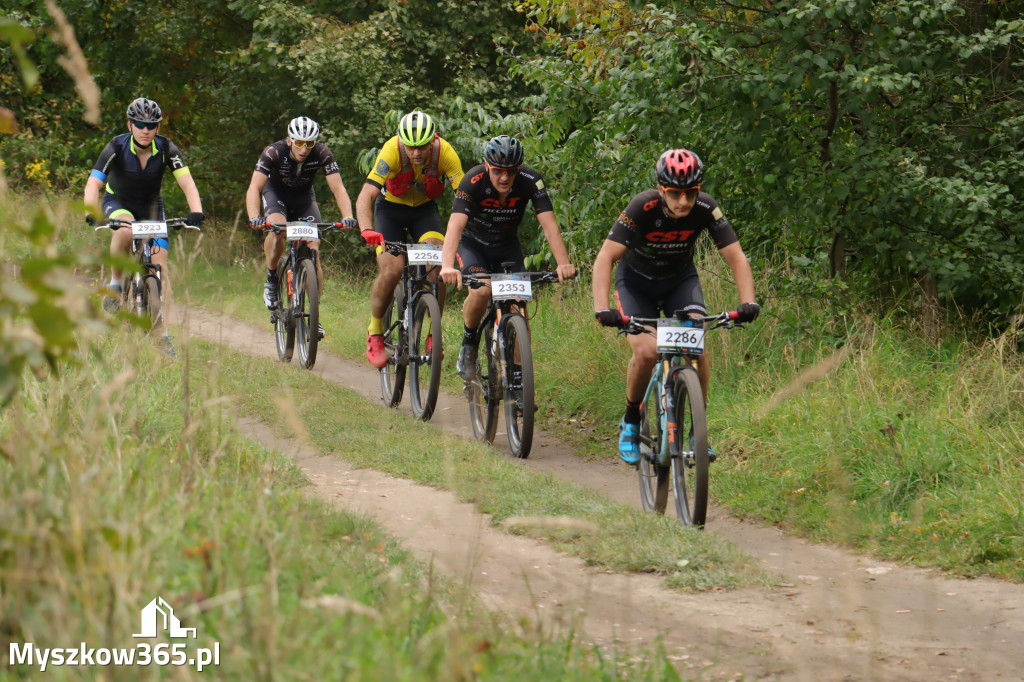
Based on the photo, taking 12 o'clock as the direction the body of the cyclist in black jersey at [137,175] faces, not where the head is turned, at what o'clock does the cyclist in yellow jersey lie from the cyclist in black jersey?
The cyclist in yellow jersey is roughly at 10 o'clock from the cyclist in black jersey.

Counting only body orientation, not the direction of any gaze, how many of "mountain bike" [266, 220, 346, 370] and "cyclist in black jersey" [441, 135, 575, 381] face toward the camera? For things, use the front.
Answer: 2

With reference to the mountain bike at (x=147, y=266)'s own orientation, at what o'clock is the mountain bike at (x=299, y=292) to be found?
the mountain bike at (x=299, y=292) is roughly at 8 o'clock from the mountain bike at (x=147, y=266).

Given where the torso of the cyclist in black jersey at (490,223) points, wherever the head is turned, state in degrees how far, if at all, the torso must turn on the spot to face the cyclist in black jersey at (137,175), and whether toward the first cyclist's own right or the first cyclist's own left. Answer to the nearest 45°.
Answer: approximately 135° to the first cyclist's own right

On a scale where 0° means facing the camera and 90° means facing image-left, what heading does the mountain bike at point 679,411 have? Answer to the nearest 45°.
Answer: approximately 0°

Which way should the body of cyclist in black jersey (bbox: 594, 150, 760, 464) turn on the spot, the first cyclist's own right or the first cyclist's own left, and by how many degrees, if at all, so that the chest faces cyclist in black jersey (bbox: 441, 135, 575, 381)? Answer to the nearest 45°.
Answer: approximately 135° to the first cyclist's own right

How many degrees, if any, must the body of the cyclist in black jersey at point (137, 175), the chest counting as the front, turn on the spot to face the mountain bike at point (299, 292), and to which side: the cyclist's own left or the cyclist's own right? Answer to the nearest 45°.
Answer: approximately 90° to the cyclist's own left

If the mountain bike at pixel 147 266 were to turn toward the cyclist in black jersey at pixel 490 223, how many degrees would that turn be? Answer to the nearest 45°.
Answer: approximately 45° to its left
